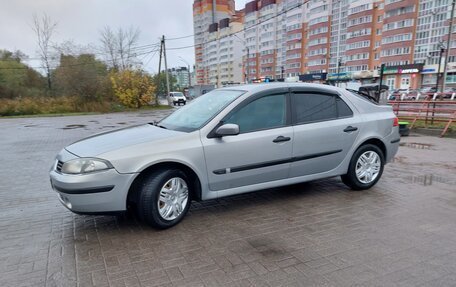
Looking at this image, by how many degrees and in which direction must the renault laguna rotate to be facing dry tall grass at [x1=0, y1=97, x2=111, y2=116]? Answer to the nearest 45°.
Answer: approximately 90° to its right

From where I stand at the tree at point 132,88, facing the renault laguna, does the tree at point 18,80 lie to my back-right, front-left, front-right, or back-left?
back-right

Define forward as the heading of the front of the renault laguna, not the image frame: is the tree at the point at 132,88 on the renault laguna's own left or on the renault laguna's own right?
on the renault laguna's own right

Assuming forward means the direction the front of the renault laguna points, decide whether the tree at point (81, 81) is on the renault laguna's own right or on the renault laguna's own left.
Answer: on the renault laguna's own right

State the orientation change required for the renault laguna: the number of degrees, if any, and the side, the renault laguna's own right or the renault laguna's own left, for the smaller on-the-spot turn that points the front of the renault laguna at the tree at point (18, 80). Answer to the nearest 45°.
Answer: approximately 90° to the renault laguna's own right

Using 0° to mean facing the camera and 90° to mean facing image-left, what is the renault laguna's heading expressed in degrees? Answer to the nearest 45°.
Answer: approximately 45°
